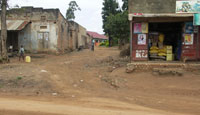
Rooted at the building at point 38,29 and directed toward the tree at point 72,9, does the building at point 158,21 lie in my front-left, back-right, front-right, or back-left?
back-right

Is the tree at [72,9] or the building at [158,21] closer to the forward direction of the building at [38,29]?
the building

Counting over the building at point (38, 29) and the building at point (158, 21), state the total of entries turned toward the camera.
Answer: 2

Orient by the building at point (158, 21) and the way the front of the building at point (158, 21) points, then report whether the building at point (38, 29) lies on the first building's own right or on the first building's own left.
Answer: on the first building's own right

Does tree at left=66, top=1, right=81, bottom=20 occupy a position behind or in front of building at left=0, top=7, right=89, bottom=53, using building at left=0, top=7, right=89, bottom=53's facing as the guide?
behind

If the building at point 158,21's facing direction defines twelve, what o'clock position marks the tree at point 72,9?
The tree is roughly at 5 o'clock from the building.

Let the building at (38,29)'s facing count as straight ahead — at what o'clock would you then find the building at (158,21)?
the building at (158,21) is roughly at 11 o'clock from the building at (38,29).

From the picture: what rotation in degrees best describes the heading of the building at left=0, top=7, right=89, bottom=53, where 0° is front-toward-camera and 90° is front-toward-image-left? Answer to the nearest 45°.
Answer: approximately 0°
